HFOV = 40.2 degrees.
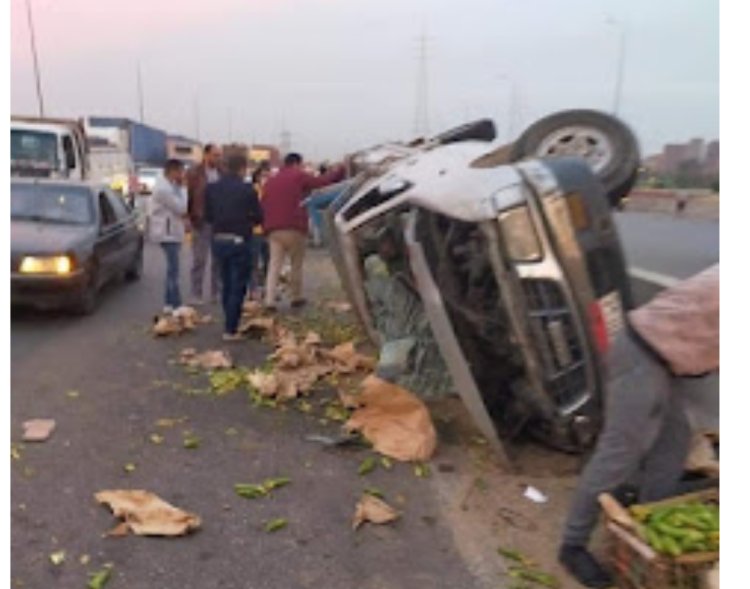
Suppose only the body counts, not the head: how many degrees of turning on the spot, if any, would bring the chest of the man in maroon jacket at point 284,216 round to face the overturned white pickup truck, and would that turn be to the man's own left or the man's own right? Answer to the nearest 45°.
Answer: approximately 135° to the man's own right

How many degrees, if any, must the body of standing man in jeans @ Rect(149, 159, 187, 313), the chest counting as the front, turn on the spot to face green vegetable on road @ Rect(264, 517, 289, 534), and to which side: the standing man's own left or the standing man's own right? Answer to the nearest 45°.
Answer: approximately 90° to the standing man's own right

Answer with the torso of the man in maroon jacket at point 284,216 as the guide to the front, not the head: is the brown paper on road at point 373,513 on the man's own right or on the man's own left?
on the man's own right

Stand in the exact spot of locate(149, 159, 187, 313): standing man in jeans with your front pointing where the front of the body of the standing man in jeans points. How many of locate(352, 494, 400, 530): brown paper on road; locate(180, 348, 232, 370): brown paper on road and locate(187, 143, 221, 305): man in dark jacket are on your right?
2

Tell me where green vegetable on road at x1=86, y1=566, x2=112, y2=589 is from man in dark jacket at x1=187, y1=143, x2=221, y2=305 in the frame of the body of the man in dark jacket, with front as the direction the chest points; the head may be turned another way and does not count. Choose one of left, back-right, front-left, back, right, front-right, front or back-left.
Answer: front-right

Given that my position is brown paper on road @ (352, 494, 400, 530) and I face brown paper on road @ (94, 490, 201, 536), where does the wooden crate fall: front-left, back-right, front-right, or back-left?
back-left

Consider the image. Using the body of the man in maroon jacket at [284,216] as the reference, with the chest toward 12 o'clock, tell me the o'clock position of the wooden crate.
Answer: The wooden crate is roughly at 4 o'clock from the man in maroon jacket.

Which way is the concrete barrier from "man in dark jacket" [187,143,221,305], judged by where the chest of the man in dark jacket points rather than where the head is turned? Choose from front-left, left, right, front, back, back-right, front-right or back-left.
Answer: left

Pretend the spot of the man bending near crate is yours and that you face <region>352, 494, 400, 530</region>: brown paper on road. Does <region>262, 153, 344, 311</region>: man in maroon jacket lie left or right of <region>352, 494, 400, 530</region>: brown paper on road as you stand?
right

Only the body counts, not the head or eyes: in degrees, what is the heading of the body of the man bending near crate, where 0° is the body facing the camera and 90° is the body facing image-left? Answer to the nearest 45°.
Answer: approximately 270°

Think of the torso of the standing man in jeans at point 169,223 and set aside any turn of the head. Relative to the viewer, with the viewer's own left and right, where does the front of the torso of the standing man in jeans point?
facing to the right of the viewer

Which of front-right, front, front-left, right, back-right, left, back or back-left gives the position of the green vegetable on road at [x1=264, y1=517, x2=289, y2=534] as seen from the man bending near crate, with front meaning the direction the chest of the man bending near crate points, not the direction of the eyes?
back

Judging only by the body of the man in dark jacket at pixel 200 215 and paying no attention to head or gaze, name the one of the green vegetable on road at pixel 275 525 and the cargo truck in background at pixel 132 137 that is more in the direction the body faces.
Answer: the green vegetable on road

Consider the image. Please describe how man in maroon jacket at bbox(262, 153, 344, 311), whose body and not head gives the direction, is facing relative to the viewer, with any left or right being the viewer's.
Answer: facing away from the viewer and to the right of the viewer

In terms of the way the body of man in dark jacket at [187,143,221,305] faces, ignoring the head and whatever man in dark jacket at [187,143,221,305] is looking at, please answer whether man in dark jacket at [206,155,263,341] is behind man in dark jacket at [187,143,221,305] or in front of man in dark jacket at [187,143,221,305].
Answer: in front
